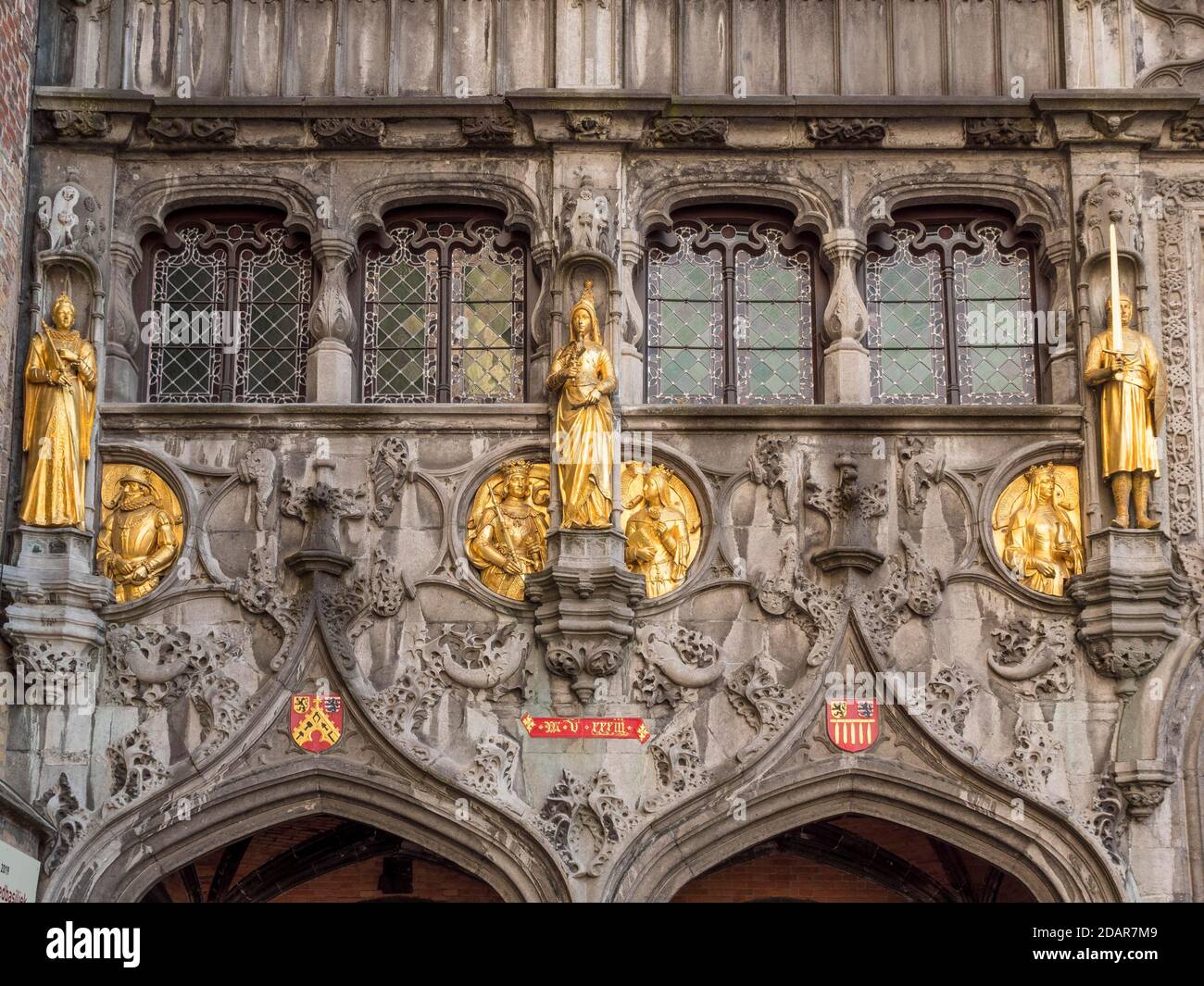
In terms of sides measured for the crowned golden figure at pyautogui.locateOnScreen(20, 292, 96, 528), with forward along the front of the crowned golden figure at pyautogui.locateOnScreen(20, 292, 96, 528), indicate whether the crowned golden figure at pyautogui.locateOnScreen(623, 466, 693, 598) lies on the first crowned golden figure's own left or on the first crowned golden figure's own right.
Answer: on the first crowned golden figure's own left

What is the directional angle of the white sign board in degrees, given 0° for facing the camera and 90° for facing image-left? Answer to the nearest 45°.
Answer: approximately 315°

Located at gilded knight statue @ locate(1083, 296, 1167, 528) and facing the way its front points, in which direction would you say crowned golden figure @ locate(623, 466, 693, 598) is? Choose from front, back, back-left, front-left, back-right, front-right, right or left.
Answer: right

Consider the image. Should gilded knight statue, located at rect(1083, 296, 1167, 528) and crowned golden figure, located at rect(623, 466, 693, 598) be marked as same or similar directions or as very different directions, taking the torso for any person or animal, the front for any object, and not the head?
same or similar directions

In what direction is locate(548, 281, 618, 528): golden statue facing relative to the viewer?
toward the camera

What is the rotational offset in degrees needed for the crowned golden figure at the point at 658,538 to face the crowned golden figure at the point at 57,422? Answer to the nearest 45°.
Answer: approximately 90° to its right

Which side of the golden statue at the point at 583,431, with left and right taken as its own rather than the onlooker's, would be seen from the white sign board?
right

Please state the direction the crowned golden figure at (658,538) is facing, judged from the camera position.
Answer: facing the viewer

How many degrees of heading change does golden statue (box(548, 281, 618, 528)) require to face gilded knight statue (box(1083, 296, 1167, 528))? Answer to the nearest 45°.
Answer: approximately 90° to its left

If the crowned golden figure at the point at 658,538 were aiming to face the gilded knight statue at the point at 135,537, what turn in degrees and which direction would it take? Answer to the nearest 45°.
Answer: approximately 90° to its right

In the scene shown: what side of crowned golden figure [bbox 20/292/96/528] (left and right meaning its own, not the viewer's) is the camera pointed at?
front
